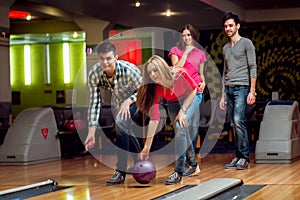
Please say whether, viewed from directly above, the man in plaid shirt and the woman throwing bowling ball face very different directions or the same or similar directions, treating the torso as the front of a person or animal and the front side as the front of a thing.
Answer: same or similar directions

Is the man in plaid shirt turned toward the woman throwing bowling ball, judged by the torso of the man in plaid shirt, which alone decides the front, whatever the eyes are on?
no

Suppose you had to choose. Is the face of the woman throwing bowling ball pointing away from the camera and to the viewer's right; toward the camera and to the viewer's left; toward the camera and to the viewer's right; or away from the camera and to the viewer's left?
toward the camera and to the viewer's left

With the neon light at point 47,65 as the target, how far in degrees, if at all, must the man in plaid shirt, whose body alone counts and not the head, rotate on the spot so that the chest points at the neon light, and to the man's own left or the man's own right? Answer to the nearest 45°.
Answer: approximately 135° to the man's own right

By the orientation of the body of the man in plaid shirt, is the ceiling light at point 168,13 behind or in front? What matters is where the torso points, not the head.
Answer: behind

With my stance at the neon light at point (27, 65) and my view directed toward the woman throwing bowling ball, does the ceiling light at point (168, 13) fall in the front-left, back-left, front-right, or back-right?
front-left

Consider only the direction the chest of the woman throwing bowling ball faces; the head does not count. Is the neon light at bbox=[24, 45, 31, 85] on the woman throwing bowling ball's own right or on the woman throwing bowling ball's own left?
on the woman throwing bowling ball's own right

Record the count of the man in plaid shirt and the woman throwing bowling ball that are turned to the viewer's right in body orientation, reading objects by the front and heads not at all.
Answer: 0

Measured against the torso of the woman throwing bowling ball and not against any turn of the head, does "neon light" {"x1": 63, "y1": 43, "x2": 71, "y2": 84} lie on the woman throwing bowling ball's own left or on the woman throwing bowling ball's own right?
on the woman throwing bowling ball's own right

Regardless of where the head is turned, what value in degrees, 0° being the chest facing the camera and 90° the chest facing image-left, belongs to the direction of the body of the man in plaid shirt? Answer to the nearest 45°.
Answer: approximately 45°

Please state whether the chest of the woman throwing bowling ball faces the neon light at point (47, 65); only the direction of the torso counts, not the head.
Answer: no

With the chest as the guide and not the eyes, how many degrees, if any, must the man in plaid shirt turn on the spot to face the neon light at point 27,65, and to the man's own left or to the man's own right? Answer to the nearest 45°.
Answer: approximately 135° to the man's own right

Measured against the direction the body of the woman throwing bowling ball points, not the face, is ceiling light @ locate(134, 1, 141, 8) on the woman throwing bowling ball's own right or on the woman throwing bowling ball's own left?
on the woman throwing bowling ball's own right
